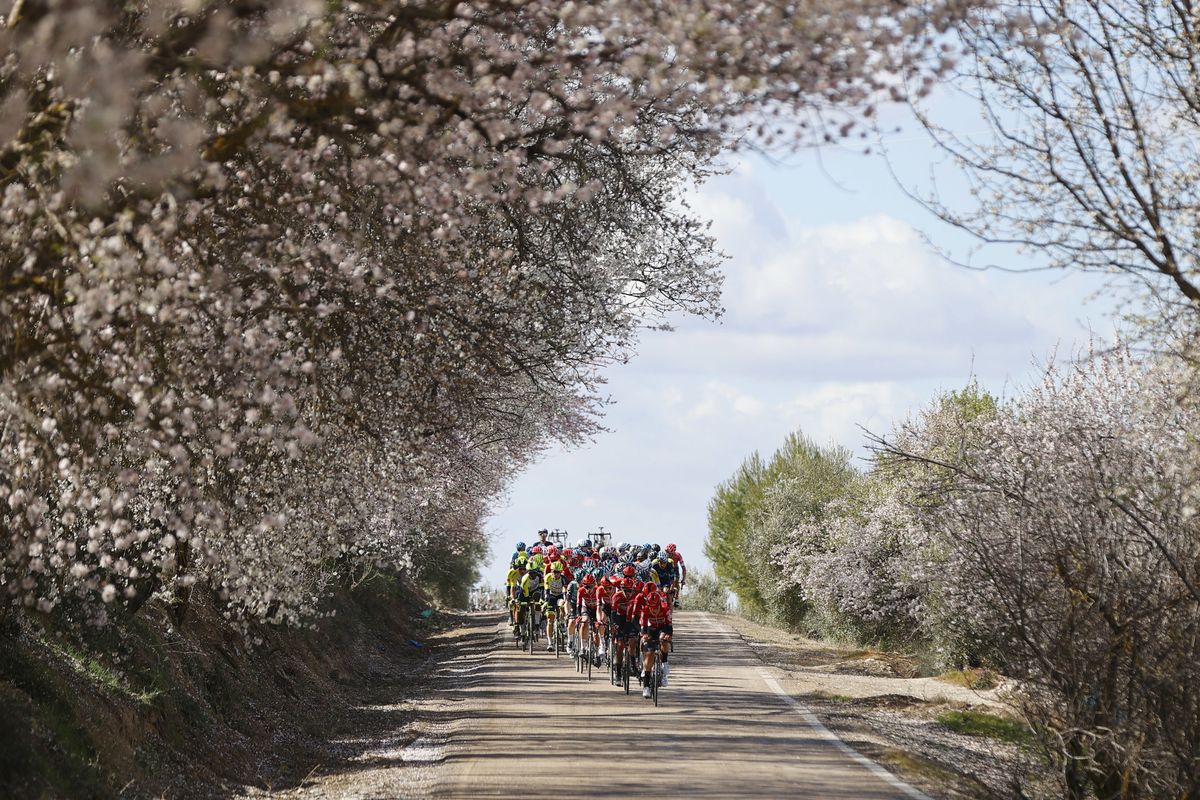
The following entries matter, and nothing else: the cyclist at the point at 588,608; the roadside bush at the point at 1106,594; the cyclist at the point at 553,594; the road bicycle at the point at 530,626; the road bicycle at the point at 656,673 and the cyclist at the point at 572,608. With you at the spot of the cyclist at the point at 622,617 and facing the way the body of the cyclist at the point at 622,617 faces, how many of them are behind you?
4

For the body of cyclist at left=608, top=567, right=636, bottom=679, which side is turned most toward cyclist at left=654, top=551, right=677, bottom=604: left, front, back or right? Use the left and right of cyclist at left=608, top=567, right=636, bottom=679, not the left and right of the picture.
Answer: back

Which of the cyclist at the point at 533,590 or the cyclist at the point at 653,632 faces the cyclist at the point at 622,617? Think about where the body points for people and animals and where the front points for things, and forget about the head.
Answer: the cyclist at the point at 533,590

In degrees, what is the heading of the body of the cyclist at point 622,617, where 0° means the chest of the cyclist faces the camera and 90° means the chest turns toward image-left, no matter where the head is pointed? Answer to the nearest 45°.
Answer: approximately 0°

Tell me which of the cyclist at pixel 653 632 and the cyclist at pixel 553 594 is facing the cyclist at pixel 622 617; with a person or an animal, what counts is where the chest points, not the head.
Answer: the cyclist at pixel 553 594

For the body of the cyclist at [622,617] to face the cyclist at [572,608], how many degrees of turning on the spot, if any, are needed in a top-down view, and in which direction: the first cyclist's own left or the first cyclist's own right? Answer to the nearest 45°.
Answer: approximately 180°
